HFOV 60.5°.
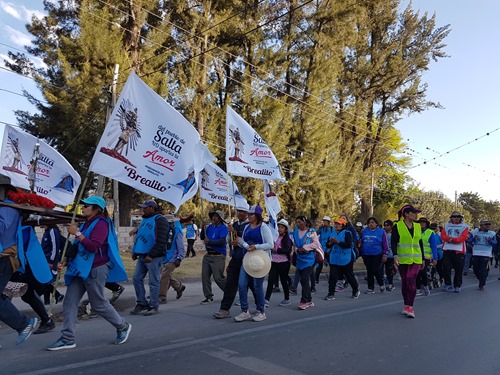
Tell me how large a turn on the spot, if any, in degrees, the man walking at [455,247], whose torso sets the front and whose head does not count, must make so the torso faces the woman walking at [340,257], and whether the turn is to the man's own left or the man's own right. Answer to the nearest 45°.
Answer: approximately 45° to the man's own right

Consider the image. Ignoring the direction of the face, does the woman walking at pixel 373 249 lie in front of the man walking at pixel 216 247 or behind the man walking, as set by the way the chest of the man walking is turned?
behind

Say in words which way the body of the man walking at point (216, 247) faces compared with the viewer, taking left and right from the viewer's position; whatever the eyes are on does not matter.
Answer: facing the viewer and to the left of the viewer

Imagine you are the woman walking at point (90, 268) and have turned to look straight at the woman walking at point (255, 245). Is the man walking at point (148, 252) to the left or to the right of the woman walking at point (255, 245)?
left

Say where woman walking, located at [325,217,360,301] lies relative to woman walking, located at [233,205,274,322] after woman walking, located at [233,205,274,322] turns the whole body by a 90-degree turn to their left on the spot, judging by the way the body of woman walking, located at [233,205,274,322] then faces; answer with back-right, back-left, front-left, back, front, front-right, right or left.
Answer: left

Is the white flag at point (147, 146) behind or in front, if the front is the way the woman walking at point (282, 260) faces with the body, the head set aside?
in front

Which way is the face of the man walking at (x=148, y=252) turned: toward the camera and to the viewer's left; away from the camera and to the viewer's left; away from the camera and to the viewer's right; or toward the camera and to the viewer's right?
toward the camera and to the viewer's left
